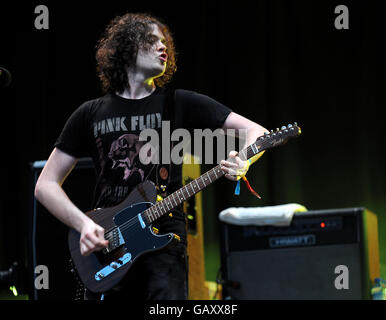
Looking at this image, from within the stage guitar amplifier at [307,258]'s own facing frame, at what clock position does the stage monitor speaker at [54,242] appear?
the stage monitor speaker at [54,242] is roughly at 3 o'clock from the stage guitar amplifier at [307,258].

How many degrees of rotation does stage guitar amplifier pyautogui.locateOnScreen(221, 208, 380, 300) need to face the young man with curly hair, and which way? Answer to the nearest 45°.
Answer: approximately 45° to its right

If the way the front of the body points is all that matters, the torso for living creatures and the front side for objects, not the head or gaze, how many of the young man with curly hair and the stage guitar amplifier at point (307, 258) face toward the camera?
2

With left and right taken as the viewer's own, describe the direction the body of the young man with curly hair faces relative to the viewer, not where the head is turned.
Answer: facing the viewer

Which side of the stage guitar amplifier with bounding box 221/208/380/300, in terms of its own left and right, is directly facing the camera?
front

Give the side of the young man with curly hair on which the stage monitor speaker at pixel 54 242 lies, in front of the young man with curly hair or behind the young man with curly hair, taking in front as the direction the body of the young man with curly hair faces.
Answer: behind

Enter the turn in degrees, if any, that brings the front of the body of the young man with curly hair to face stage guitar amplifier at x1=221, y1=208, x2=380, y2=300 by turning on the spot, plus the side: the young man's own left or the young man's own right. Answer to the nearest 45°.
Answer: approximately 135° to the young man's own left

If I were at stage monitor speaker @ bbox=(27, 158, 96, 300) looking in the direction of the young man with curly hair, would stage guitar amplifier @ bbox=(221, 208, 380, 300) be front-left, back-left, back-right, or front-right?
front-left
